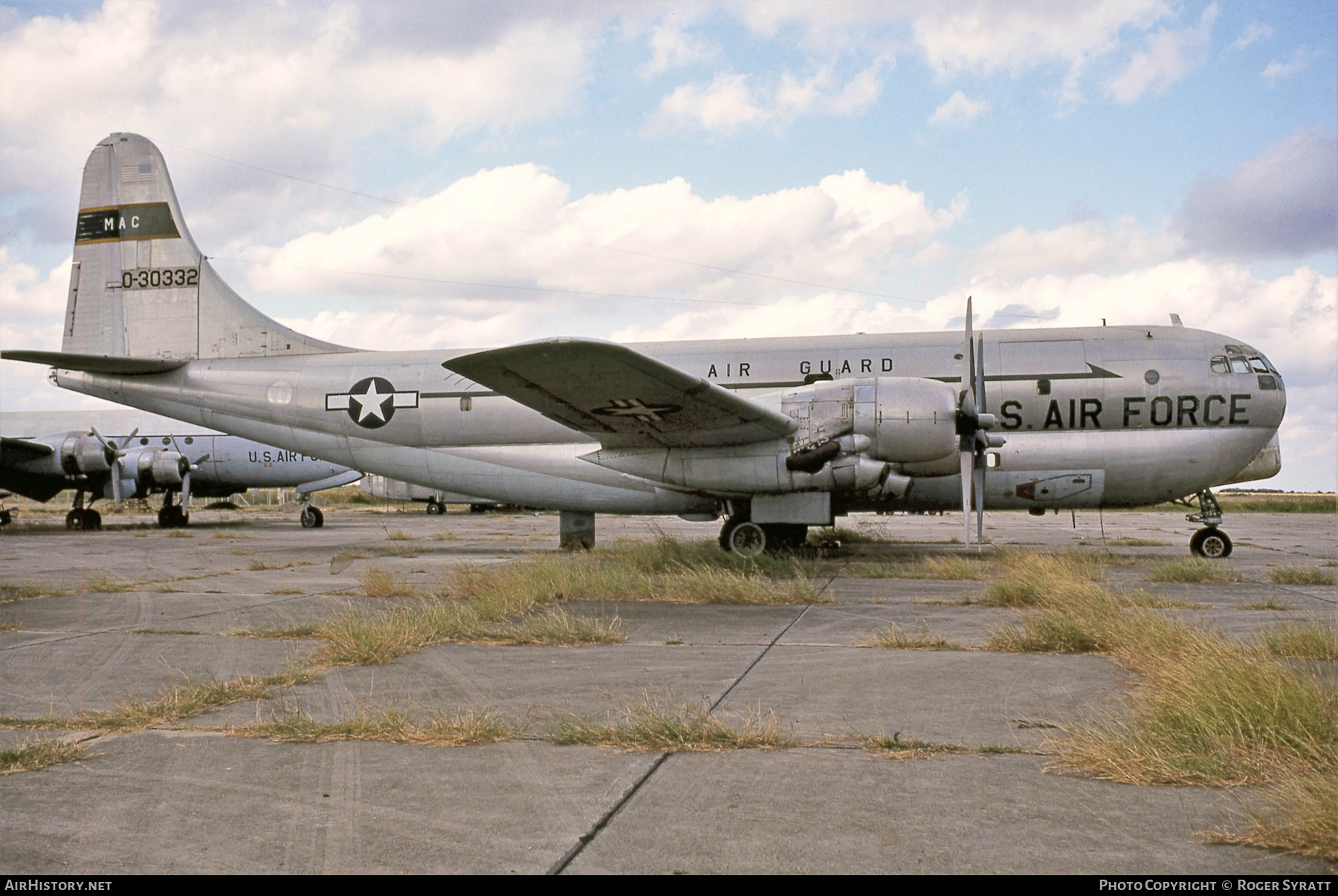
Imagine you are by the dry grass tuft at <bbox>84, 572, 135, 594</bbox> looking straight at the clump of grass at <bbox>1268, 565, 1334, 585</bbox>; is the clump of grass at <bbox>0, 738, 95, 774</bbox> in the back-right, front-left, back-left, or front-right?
front-right

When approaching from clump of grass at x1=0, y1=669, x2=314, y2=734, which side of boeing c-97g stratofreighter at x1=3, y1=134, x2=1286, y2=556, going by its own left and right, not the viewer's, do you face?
right

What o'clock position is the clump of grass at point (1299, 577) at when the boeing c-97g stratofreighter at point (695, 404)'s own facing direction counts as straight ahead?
The clump of grass is roughly at 1 o'clock from the boeing c-97g stratofreighter.

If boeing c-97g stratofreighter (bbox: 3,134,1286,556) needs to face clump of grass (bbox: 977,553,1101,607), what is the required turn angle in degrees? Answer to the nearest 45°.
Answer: approximately 45° to its right

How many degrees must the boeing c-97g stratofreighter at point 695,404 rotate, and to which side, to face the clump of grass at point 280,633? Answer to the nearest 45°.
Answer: approximately 135° to its right

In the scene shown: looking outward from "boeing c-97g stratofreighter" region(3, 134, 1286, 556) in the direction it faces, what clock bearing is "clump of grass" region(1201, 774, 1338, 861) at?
The clump of grass is roughly at 3 o'clock from the boeing c-97g stratofreighter.

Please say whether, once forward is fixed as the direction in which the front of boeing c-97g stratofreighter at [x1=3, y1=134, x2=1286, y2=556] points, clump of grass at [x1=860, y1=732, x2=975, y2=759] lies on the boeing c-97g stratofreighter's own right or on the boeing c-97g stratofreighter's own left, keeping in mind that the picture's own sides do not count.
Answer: on the boeing c-97g stratofreighter's own right

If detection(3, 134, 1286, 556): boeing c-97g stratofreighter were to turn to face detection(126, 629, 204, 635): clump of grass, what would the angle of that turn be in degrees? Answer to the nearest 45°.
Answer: approximately 135° to its right

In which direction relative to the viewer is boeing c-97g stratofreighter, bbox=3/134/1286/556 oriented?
to the viewer's right

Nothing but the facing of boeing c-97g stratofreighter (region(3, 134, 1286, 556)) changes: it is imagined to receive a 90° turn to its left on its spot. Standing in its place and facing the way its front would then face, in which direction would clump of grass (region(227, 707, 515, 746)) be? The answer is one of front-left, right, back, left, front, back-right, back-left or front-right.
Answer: back

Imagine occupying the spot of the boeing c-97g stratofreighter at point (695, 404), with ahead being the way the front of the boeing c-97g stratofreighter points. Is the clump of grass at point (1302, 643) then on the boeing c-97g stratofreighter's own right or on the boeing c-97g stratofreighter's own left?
on the boeing c-97g stratofreighter's own right

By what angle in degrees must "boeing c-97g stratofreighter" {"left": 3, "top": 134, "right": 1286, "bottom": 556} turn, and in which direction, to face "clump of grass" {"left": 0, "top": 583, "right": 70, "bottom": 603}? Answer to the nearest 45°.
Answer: approximately 135° to its right

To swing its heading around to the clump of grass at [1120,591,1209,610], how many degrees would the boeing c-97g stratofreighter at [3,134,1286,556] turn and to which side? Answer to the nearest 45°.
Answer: approximately 45° to its right

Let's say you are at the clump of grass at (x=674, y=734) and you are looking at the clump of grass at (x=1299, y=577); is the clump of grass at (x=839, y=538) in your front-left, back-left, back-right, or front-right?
front-left
